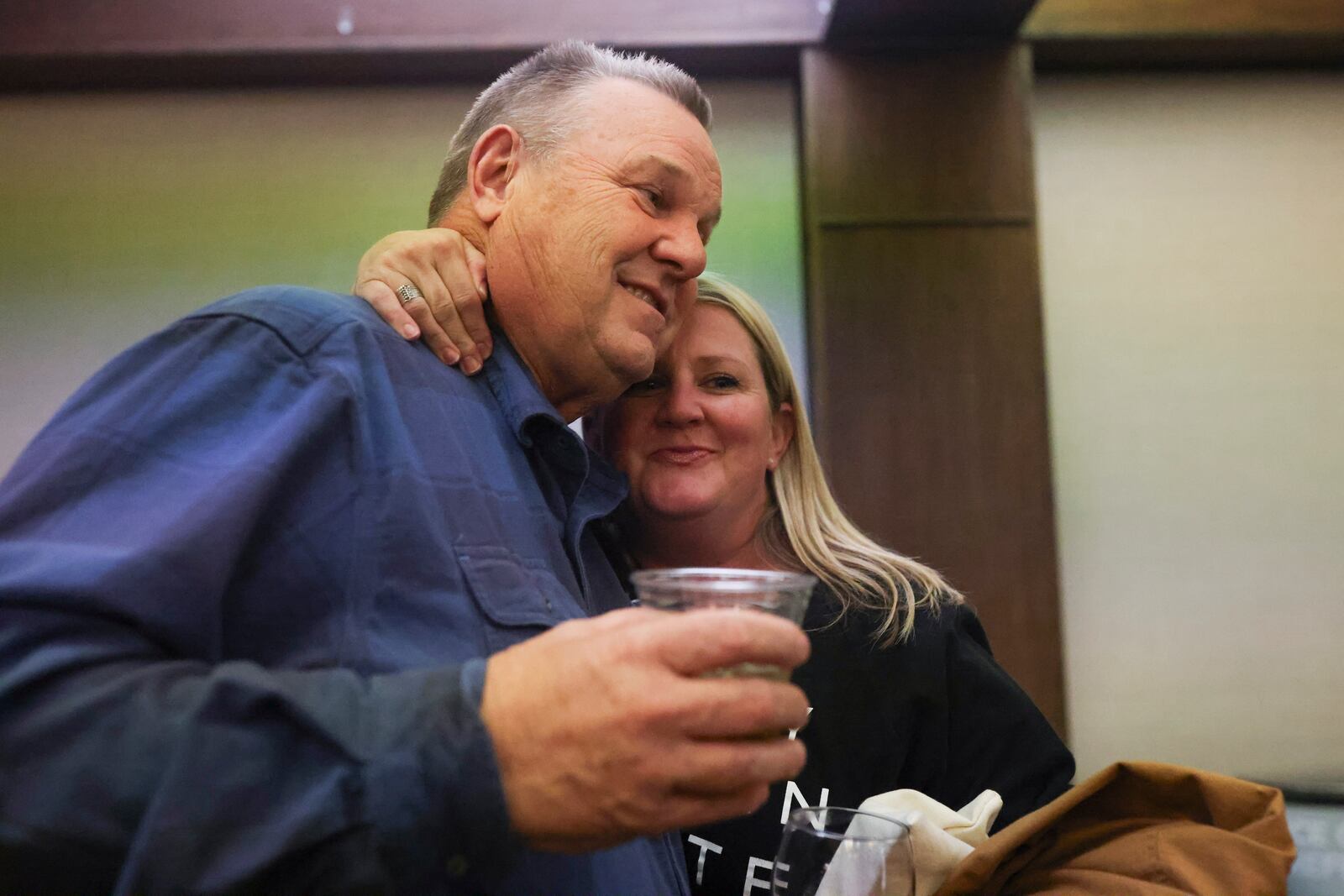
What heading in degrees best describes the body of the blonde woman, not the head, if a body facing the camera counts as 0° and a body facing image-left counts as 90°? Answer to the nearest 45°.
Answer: approximately 45°

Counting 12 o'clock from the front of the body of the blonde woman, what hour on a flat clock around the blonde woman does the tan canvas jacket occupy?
The tan canvas jacket is roughly at 10 o'clock from the blonde woman.

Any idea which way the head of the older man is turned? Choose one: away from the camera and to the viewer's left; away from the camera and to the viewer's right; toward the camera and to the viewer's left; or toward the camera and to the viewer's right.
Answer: toward the camera and to the viewer's right

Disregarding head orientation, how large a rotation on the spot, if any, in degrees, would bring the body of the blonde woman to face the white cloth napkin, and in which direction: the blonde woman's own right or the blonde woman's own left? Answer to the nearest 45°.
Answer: approximately 45° to the blonde woman's own left

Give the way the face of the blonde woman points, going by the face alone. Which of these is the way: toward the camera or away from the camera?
toward the camera

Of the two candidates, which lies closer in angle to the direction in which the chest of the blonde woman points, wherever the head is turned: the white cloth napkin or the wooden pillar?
the white cloth napkin

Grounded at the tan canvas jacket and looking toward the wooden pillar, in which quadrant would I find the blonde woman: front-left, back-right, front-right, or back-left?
front-left

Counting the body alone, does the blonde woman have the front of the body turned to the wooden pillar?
no
